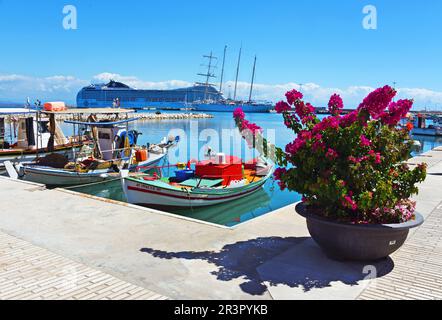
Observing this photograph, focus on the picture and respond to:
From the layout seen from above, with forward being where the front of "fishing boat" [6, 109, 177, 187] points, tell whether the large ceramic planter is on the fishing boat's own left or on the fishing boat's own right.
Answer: on the fishing boat's own right

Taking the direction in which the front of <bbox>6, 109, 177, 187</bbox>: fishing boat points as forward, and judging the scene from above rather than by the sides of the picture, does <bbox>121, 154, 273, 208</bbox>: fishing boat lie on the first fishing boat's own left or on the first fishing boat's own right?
on the first fishing boat's own right

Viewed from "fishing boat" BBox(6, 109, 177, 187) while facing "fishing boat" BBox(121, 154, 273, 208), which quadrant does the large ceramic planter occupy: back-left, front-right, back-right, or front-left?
front-right

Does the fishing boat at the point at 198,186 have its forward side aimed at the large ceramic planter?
no
